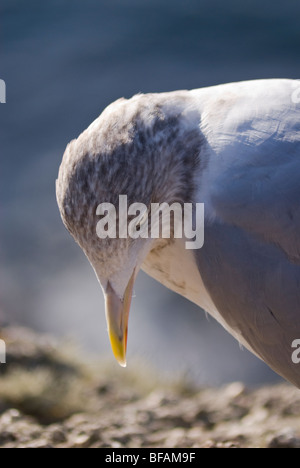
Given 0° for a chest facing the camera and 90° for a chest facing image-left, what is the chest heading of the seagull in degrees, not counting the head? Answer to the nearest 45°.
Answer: approximately 90°
